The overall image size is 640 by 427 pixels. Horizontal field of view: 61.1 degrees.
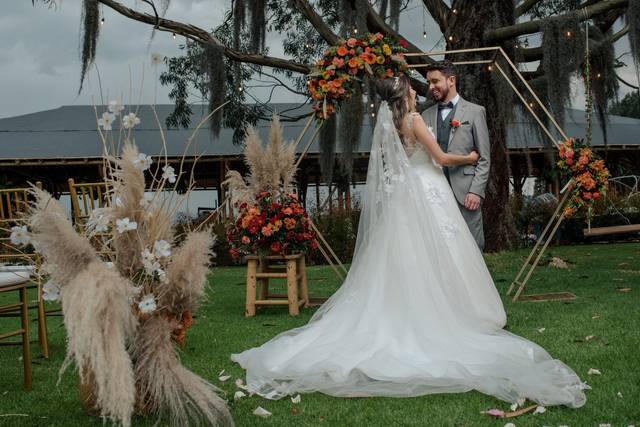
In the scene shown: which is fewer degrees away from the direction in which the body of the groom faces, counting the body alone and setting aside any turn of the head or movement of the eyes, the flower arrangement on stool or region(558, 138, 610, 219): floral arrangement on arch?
the flower arrangement on stool

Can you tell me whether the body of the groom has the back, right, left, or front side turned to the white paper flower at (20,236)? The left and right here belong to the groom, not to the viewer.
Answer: front

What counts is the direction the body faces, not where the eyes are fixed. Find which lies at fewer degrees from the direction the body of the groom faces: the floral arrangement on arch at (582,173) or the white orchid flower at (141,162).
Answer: the white orchid flower

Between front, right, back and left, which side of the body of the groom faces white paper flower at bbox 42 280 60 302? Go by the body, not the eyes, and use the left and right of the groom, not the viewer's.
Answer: front

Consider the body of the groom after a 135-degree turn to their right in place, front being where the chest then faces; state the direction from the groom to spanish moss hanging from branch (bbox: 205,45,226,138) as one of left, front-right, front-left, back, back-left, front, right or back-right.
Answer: front-left

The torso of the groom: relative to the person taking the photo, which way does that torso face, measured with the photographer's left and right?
facing the viewer and to the left of the viewer

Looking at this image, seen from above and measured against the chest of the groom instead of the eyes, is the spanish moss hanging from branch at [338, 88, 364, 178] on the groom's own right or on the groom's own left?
on the groom's own right

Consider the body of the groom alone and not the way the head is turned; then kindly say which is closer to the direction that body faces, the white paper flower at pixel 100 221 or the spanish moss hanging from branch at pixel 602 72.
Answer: the white paper flower

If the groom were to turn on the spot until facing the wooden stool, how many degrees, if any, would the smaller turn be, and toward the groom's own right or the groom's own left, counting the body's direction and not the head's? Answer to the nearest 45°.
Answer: approximately 45° to the groom's own right

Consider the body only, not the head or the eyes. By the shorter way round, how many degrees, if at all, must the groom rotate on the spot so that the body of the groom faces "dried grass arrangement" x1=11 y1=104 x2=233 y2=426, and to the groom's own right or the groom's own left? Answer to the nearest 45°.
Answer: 0° — they already face it
